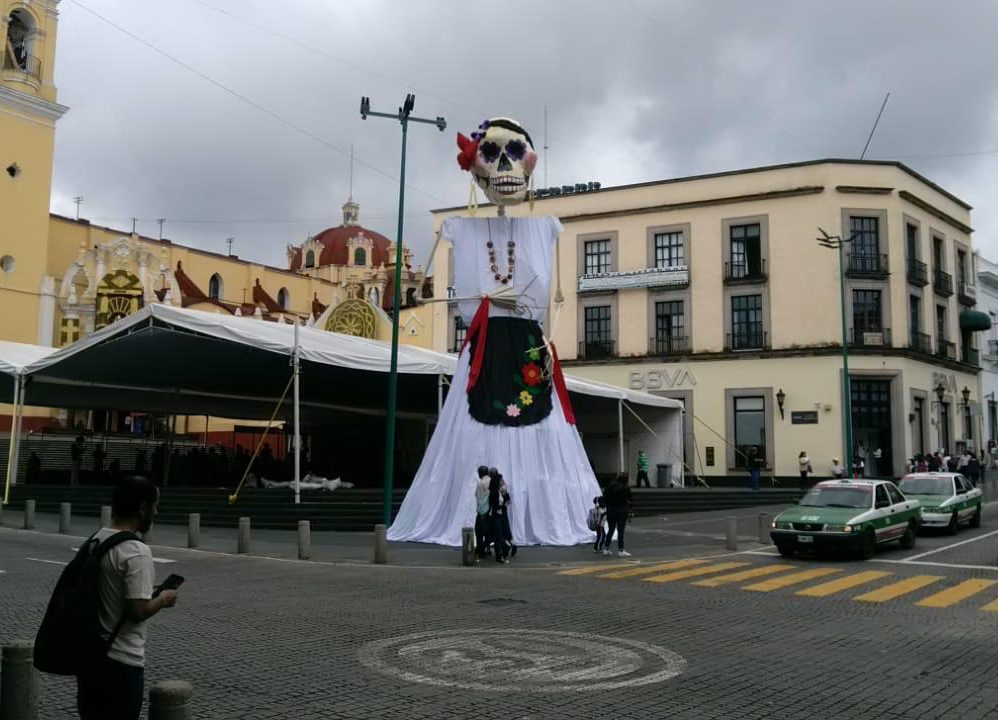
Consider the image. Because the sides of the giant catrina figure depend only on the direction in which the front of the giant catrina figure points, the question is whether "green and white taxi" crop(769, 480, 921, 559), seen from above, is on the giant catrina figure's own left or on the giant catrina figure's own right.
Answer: on the giant catrina figure's own left

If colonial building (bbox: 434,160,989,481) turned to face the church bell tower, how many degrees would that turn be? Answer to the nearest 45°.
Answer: approximately 90° to its right

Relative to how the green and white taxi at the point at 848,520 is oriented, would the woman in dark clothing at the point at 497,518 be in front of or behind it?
in front

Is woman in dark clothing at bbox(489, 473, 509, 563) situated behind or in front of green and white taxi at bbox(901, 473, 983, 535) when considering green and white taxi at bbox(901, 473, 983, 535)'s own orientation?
in front

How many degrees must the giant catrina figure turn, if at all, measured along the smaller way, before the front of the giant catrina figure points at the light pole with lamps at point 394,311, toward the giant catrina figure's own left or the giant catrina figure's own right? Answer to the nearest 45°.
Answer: approximately 90° to the giant catrina figure's own right

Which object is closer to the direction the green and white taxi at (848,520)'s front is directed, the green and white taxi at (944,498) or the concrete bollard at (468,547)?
the concrete bollard

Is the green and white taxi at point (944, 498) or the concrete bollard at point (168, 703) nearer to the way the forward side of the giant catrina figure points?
the concrete bollard

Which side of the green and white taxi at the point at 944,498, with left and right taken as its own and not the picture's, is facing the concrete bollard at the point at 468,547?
front

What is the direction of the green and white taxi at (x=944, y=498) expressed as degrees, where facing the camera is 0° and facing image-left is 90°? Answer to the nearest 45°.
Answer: approximately 45°

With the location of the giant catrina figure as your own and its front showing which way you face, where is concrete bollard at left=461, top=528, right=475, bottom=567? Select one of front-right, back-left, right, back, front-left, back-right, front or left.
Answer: front

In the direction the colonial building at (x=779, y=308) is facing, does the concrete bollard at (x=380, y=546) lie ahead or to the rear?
ahead

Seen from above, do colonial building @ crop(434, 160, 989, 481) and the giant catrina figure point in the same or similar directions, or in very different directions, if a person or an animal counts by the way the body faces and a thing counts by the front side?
same or similar directions

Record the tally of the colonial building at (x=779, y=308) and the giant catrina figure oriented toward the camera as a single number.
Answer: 2

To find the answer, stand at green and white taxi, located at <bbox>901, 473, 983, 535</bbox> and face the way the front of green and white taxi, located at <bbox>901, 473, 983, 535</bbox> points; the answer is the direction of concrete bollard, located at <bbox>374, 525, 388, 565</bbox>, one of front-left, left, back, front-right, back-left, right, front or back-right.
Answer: front

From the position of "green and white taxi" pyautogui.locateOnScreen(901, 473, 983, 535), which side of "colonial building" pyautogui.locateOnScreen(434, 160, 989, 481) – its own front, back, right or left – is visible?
front

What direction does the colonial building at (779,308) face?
toward the camera

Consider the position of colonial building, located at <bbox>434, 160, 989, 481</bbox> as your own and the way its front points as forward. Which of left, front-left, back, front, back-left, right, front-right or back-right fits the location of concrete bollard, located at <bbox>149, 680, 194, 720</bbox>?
front
